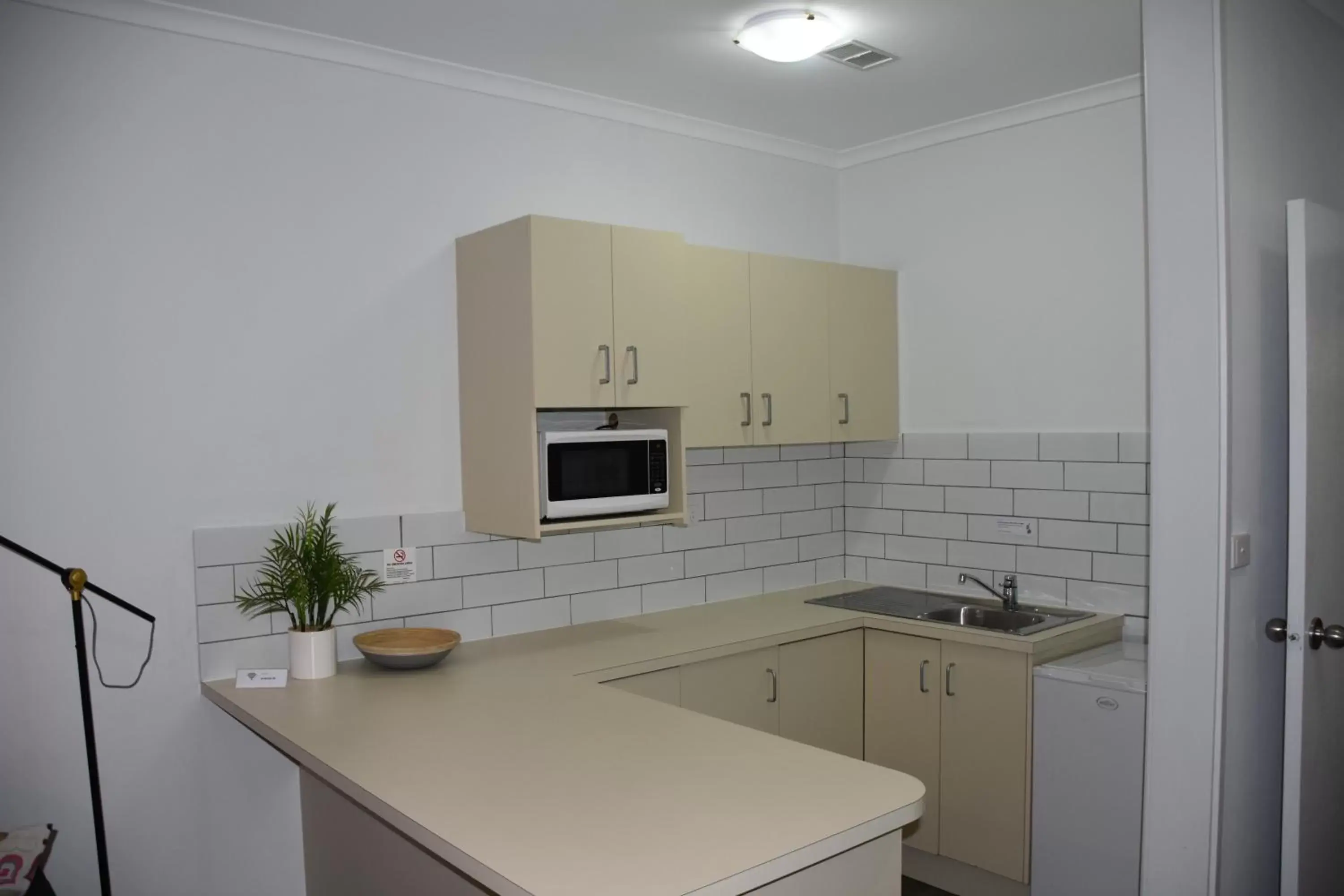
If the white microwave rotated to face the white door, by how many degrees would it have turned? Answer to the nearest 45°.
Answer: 0° — it already faces it

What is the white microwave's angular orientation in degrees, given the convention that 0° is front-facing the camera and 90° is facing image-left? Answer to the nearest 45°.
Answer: approximately 315°

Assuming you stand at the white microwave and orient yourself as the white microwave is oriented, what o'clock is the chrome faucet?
The chrome faucet is roughly at 10 o'clock from the white microwave.

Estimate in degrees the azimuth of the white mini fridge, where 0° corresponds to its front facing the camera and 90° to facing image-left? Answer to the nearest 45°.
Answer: approximately 45°

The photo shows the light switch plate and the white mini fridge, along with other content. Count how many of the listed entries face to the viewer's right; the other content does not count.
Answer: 0

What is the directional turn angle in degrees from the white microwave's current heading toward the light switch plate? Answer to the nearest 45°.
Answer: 0° — it already faces it

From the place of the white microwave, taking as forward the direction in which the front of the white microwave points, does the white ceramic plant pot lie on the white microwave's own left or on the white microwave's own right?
on the white microwave's own right
